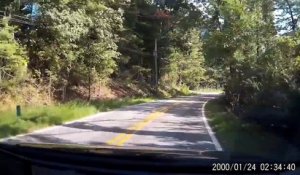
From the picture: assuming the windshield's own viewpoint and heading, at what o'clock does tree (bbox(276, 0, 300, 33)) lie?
The tree is roughly at 2 o'clock from the windshield.

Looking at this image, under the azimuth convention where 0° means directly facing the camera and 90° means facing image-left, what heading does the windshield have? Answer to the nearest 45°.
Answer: approximately 180°
